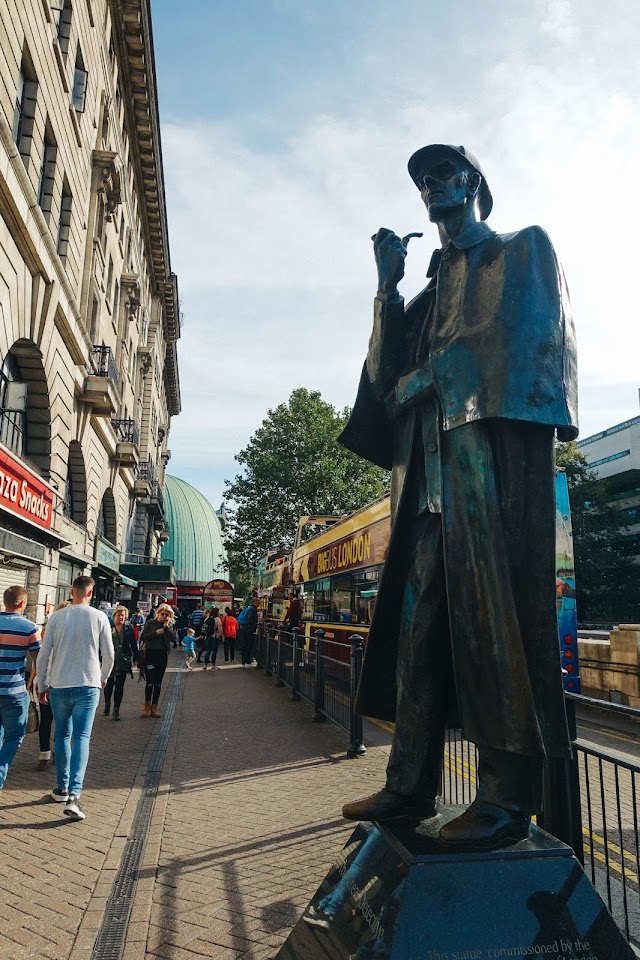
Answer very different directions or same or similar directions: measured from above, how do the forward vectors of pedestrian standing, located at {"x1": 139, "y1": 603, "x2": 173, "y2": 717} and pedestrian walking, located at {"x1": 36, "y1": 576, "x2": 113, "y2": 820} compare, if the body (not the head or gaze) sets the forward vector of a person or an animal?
very different directions

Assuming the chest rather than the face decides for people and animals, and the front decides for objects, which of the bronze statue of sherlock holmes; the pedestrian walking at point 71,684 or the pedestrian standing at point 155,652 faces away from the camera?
the pedestrian walking at point 71,684

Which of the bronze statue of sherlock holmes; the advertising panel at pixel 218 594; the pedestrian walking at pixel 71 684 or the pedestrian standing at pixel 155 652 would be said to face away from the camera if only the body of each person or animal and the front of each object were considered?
the pedestrian walking at pixel 71 684

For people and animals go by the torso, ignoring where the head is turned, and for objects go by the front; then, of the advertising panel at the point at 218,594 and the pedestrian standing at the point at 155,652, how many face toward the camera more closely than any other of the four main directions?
2

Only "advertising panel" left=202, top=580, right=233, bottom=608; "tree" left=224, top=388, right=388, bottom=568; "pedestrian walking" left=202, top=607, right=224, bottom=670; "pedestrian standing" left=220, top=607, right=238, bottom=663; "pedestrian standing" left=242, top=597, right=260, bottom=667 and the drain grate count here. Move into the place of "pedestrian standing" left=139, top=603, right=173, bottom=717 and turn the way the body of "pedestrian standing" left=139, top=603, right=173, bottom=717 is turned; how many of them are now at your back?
5

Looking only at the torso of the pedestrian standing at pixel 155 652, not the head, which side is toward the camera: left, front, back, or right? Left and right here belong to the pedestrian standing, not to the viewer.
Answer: front

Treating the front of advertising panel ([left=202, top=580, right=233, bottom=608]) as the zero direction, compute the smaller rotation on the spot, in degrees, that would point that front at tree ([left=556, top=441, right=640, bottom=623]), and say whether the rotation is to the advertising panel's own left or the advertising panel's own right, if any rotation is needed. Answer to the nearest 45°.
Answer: approximately 45° to the advertising panel's own left

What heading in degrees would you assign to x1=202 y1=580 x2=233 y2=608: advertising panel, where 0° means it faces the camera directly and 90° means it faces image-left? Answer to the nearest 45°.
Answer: approximately 0°

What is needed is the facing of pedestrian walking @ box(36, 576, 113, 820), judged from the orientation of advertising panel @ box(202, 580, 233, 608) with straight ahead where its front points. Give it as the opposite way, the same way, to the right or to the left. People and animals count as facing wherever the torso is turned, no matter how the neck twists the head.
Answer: the opposite way

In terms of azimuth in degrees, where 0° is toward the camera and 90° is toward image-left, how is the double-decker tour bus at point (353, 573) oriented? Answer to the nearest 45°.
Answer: approximately 135°

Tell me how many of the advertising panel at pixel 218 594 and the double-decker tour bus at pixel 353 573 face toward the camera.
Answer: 1

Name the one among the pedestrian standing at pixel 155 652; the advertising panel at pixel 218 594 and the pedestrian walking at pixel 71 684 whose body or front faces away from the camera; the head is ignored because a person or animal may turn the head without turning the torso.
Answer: the pedestrian walking at pixel 71 684

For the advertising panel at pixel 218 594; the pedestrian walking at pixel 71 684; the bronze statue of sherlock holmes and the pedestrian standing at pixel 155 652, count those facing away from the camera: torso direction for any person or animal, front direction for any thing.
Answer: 1
